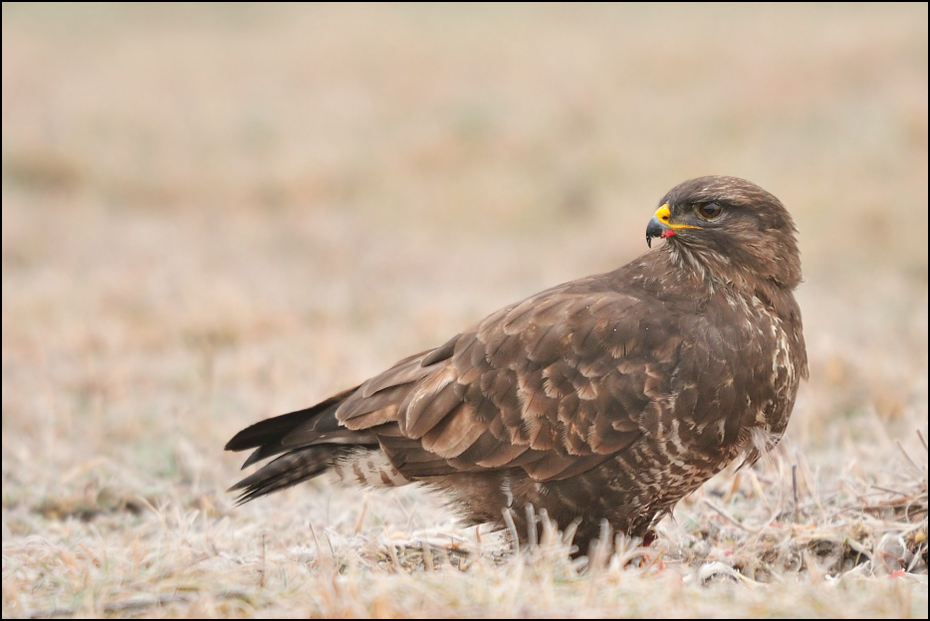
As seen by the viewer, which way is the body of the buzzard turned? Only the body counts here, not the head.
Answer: to the viewer's right
